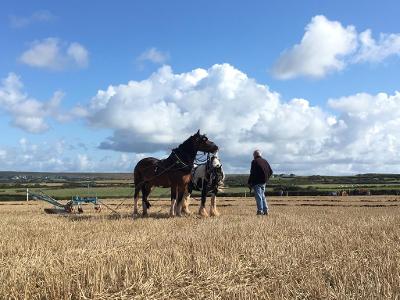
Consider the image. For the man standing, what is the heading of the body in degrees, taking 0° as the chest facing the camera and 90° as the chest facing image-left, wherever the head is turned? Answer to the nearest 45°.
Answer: approximately 135°

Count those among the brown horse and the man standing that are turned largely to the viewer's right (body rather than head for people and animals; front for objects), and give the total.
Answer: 1

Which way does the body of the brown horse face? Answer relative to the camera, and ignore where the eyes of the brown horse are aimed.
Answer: to the viewer's right

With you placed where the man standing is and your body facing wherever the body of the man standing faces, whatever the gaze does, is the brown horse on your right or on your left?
on your left

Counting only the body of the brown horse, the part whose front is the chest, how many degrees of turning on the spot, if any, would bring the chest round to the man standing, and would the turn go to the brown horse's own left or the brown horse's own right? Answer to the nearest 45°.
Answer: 0° — it already faces them
